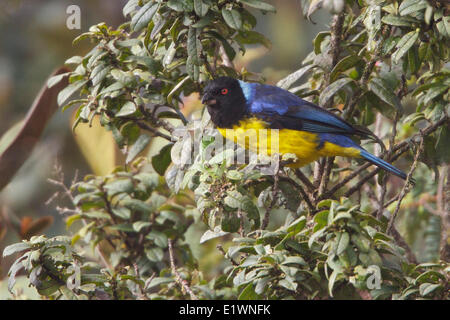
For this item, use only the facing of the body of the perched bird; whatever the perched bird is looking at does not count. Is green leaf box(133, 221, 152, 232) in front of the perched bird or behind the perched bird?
in front

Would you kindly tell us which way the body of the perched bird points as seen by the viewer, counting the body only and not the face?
to the viewer's left

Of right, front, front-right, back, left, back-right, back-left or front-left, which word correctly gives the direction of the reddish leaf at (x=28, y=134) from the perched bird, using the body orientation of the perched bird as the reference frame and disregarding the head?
front
